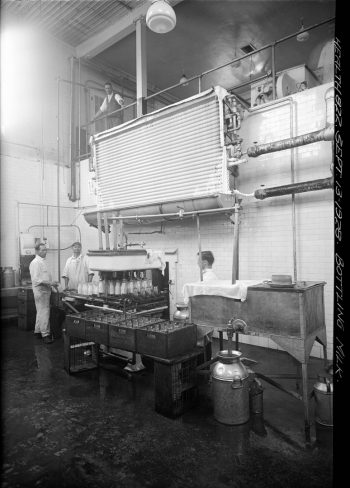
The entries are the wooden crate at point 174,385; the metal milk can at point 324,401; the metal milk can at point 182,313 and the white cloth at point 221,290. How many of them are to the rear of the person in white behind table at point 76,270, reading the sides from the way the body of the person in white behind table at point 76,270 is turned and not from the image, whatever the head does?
0

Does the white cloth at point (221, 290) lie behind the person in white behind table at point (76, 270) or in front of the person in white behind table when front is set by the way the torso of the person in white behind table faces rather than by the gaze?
in front

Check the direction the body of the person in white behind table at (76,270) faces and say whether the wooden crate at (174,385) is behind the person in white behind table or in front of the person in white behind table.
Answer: in front

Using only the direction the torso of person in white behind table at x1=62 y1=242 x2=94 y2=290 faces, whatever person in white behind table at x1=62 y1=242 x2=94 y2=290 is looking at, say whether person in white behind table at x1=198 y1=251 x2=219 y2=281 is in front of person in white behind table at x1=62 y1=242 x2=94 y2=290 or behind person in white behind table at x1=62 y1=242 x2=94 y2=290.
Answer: in front

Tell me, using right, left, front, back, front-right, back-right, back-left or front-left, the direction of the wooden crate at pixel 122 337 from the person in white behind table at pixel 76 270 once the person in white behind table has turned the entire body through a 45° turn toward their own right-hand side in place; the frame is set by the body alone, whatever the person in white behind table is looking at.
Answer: front-left

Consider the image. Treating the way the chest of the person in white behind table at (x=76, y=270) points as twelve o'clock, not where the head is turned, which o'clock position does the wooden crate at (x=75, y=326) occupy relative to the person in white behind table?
The wooden crate is roughly at 12 o'clock from the person in white behind table.

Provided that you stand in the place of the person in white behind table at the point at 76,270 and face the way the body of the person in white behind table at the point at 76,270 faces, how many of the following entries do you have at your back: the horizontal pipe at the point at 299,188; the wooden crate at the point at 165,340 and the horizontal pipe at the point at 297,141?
0

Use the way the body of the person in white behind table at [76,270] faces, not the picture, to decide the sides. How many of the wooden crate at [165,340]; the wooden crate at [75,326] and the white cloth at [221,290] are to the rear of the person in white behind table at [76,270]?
0

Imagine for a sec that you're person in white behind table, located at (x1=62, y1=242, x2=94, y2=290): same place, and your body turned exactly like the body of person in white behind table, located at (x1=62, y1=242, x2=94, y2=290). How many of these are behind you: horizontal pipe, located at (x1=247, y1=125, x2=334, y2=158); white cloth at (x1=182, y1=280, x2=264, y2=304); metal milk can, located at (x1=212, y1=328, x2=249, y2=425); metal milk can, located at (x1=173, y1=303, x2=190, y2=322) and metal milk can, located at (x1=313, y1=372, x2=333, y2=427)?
0

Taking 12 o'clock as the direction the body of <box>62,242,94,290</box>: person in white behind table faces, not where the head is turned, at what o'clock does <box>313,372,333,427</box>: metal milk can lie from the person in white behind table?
The metal milk can is roughly at 11 o'clock from the person in white behind table.

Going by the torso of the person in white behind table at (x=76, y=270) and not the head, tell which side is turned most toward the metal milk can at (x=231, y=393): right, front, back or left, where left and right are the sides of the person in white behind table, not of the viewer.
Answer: front

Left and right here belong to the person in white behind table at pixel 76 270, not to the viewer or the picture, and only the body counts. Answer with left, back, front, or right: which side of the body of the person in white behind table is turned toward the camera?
front

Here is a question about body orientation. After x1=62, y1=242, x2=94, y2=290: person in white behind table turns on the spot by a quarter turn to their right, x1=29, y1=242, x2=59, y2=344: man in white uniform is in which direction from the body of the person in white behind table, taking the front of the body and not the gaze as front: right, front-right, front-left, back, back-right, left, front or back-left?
front-left

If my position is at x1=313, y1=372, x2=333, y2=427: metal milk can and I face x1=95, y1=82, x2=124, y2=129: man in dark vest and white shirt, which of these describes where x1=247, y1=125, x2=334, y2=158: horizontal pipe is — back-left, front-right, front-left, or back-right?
front-right
